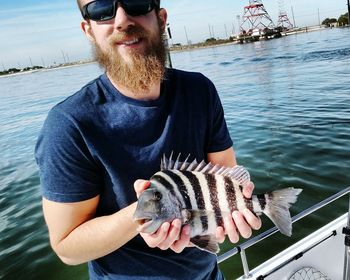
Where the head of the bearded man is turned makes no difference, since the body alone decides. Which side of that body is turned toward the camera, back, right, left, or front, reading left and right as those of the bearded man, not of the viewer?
front

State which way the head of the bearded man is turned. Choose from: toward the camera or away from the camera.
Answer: toward the camera
